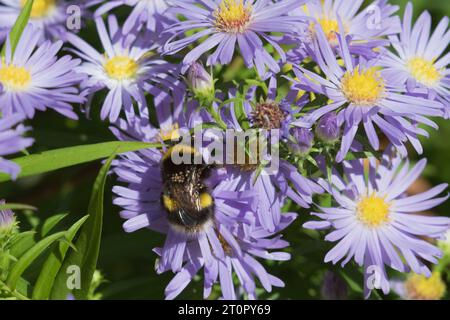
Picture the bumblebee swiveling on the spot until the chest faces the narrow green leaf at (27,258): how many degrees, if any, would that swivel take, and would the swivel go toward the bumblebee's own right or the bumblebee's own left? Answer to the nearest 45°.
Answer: approximately 90° to the bumblebee's own left

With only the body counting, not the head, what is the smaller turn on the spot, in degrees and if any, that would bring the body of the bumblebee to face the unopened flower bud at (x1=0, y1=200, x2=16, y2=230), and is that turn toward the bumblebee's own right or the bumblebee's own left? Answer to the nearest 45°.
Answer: approximately 90° to the bumblebee's own left

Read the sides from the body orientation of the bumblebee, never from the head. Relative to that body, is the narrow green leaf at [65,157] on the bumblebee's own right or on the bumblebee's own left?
on the bumblebee's own left

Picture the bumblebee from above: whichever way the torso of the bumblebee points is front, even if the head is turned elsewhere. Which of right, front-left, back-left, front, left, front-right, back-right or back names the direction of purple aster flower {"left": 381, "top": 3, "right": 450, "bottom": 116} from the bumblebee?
right

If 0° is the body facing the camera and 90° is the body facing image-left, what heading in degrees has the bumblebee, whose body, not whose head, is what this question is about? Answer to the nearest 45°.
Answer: approximately 180°

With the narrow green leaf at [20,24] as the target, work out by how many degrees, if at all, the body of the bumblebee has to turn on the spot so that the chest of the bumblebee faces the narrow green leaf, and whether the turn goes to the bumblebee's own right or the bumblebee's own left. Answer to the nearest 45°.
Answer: approximately 90° to the bumblebee's own left
